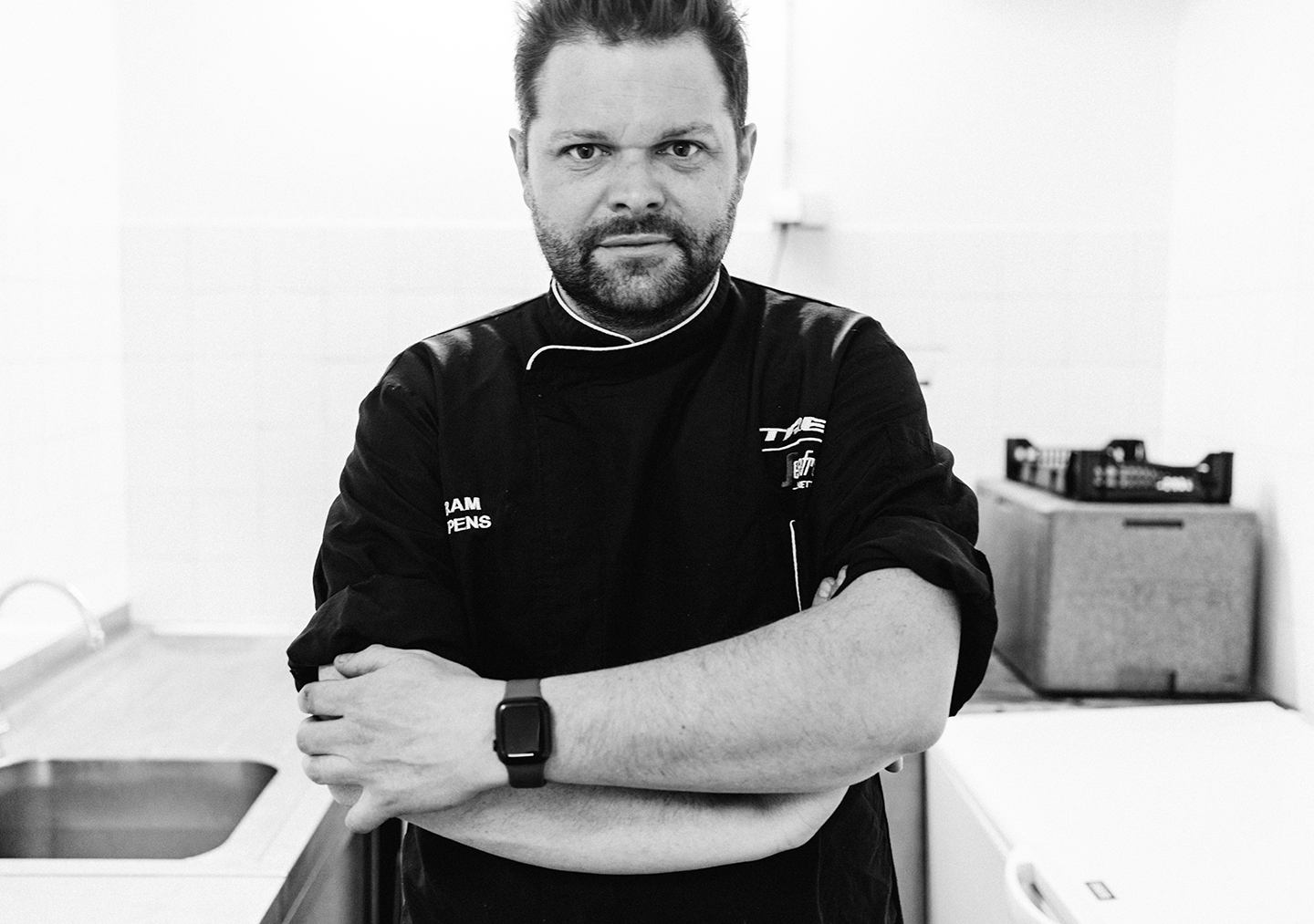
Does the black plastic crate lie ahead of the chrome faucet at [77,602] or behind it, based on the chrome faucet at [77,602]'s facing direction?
ahead

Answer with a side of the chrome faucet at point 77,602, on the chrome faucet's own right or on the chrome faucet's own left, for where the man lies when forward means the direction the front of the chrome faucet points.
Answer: on the chrome faucet's own right

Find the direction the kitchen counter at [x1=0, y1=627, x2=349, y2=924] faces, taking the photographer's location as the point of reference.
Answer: facing to the right of the viewer

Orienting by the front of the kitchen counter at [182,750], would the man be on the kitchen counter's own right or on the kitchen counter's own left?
on the kitchen counter's own right

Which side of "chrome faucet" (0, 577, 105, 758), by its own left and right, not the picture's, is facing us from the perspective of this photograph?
right

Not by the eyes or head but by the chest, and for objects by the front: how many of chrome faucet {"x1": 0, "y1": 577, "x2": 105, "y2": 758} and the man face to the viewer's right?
1

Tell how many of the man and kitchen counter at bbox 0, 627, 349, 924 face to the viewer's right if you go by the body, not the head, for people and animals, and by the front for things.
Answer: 1

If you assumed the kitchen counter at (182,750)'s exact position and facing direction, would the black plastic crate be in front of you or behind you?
in front

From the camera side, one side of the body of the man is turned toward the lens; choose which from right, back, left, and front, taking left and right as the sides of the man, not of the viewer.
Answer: front
